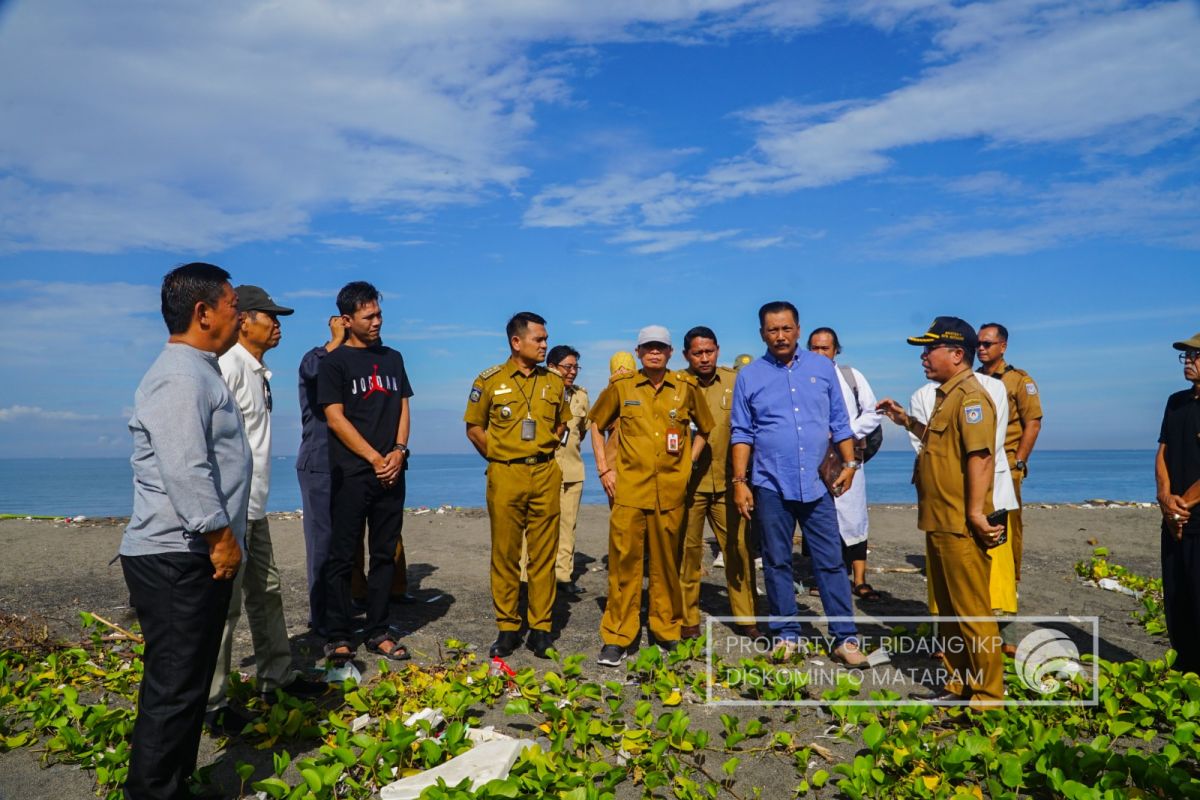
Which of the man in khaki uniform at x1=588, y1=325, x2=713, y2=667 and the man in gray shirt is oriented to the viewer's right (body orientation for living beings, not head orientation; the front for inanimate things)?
the man in gray shirt

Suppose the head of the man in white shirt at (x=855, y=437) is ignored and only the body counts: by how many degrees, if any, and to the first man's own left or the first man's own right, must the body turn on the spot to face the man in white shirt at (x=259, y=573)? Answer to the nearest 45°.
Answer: approximately 45° to the first man's own right

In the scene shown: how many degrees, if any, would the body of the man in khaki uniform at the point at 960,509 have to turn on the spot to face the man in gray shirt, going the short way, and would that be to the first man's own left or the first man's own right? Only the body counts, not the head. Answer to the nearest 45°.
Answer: approximately 45° to the first man's own left

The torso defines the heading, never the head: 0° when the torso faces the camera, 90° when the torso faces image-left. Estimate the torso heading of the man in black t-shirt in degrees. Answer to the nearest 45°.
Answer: approximately 315°

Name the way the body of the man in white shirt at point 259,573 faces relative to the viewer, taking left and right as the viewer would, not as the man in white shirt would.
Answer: facing to the right of the viewer

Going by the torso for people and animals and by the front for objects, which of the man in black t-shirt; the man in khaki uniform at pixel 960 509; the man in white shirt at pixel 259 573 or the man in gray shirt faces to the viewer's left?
the man in khaki uniform

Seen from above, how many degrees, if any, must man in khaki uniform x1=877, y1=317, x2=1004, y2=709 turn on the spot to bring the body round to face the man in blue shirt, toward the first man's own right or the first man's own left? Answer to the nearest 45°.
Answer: approximately 45° to the first man's own right

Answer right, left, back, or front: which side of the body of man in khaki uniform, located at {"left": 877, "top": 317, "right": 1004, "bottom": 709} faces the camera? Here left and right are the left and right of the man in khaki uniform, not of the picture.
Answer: left

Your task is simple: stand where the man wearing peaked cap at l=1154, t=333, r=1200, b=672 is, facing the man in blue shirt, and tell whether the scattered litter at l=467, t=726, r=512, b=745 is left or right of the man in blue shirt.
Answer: left

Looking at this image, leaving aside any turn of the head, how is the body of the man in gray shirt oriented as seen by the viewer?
to the viewer's right
